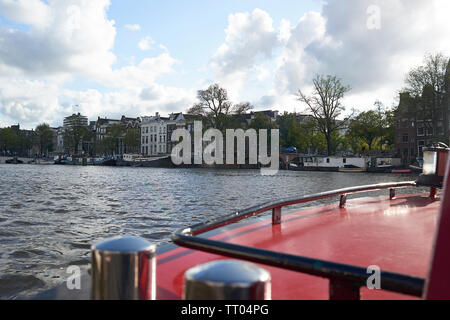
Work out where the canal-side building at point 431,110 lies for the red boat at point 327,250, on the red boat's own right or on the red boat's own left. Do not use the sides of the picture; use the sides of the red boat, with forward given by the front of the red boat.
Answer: on the red boat's own right

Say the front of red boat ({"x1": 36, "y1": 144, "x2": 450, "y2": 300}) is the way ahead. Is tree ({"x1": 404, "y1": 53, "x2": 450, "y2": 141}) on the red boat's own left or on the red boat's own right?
on the red boat's own right
